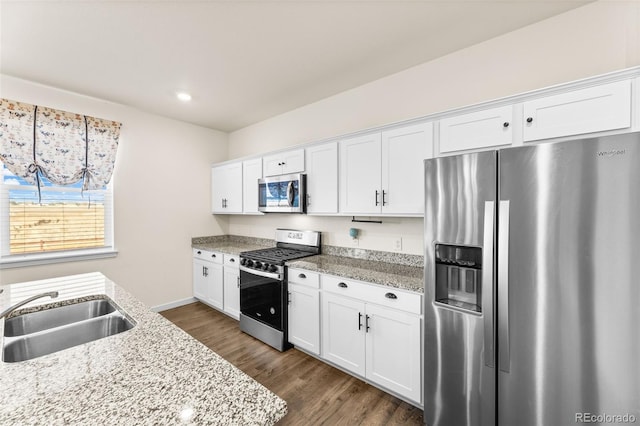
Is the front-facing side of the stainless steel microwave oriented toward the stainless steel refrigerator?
no

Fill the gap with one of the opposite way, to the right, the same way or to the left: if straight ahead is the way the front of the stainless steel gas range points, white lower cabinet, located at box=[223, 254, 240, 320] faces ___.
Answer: the same way

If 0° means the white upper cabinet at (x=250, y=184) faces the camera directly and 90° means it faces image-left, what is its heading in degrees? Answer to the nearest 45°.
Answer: approximately 45°

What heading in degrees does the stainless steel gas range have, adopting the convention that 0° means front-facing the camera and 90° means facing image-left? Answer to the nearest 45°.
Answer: approximately 45°

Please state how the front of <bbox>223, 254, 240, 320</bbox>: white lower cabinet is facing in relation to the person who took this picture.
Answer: facing the viewer and to the left of the viewer

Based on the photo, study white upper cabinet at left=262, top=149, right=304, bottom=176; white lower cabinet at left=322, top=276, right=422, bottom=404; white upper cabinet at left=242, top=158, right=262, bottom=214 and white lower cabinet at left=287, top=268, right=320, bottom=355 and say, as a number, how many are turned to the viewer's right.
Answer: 0

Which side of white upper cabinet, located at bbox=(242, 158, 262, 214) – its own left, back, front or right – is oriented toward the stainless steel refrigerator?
left

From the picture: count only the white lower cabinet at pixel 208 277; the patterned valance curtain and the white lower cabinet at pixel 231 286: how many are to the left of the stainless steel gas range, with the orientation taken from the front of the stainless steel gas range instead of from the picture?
0

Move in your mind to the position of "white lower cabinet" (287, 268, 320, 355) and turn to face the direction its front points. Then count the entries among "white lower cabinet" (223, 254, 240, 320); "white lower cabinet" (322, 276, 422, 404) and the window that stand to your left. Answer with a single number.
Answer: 1

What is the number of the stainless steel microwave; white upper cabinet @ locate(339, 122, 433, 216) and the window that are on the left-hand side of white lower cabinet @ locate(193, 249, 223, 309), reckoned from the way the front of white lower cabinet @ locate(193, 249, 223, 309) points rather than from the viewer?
2

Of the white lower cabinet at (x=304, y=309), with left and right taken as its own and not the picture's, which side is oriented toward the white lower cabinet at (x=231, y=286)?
right

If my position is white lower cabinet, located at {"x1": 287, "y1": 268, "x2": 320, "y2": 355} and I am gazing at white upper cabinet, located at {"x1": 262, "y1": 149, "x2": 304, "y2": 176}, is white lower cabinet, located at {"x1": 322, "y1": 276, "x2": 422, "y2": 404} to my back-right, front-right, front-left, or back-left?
back-right

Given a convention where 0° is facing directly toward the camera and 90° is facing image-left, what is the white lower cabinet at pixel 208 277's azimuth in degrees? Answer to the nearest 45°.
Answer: approximately 45°

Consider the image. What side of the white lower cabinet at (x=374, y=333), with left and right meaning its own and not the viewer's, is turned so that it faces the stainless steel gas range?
right

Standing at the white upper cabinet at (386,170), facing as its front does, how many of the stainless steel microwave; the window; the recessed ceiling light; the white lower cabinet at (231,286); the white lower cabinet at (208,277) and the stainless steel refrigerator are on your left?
1

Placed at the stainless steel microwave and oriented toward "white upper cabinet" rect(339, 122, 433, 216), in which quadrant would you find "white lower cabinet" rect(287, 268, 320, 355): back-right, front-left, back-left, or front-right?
front-right
